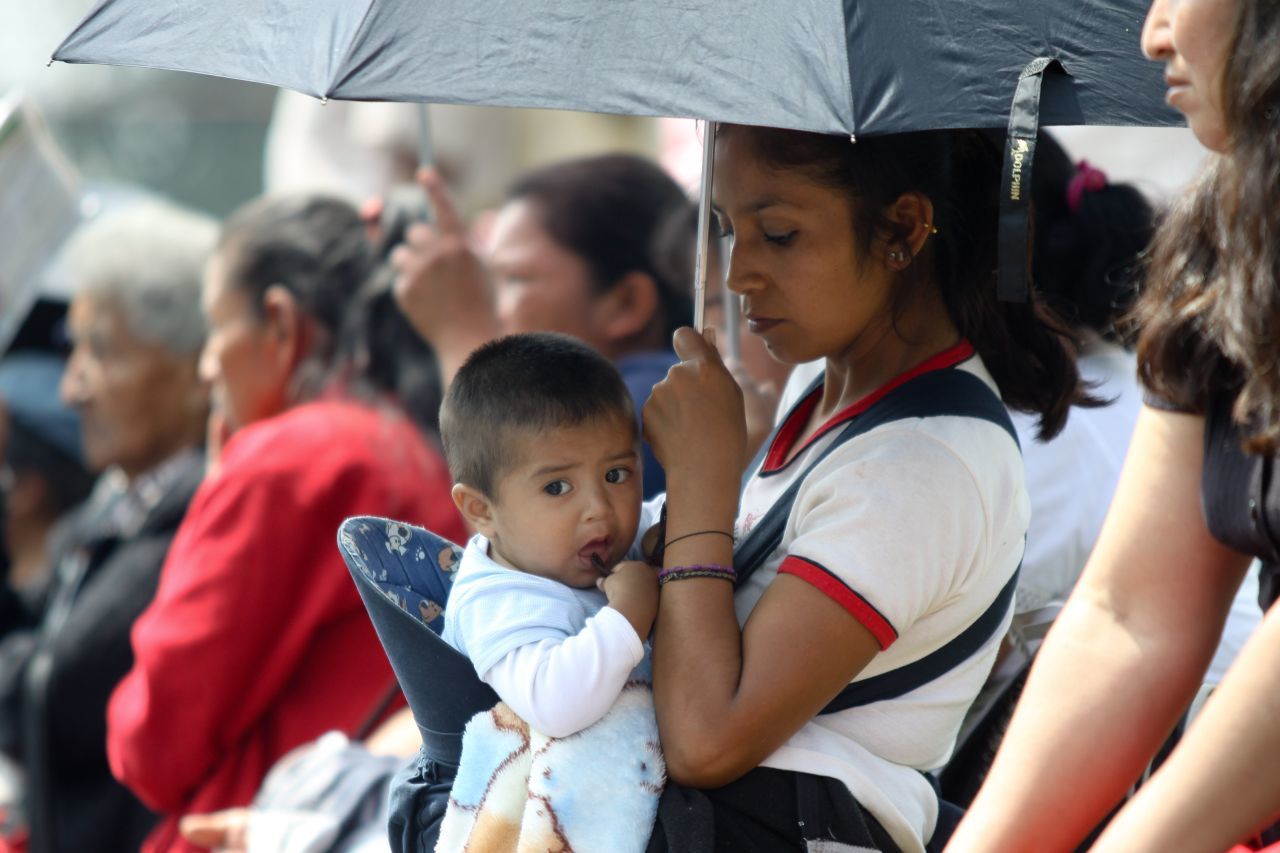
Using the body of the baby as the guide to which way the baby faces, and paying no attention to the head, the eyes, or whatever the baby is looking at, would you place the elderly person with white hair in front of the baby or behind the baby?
behind

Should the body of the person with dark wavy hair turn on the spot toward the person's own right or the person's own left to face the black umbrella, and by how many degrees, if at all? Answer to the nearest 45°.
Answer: approximately 45° to the person's own right

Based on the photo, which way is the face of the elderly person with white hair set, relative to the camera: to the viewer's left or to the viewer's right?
to the viewer's left

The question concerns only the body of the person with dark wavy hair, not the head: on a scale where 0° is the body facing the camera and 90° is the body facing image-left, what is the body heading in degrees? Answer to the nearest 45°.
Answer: approximately 45°

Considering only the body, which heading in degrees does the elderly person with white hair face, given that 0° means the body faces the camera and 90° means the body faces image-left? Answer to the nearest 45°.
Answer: approximately 45°

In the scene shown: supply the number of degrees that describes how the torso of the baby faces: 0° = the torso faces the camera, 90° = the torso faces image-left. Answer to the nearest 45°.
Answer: approximately 315°
